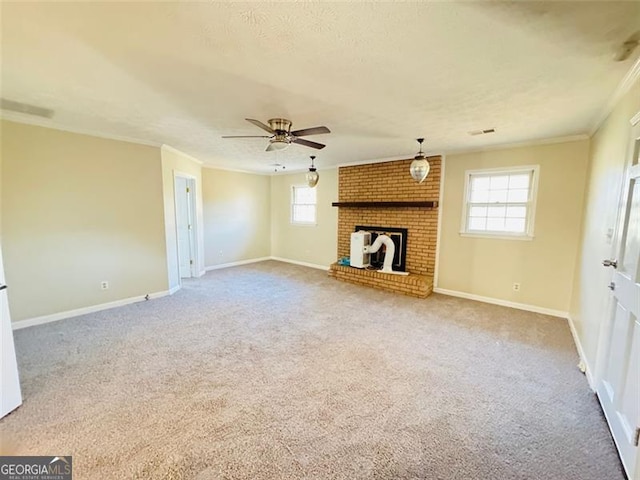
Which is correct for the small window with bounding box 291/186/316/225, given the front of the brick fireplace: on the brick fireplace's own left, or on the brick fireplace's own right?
on the brick fireplace's own right

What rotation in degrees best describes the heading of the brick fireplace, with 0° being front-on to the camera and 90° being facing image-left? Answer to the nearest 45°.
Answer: approximately 45°

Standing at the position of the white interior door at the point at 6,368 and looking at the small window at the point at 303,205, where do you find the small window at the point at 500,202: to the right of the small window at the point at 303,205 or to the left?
right

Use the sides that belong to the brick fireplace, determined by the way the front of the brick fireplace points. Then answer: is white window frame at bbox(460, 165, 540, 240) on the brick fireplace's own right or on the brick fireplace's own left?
on the brick fireplace's own left

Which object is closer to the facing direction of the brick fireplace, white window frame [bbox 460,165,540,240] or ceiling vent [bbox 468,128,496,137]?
the ceiling vent

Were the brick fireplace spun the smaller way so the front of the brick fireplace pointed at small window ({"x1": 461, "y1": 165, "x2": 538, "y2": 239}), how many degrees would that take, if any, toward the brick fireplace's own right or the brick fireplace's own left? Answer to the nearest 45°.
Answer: approximately 135° to the brick fireplace's own left

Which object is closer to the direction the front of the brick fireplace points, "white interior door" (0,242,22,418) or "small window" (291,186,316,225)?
the white interior door

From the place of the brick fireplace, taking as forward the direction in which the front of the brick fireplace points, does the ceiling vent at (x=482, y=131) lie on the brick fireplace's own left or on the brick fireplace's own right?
on the brick fireplace's own left
